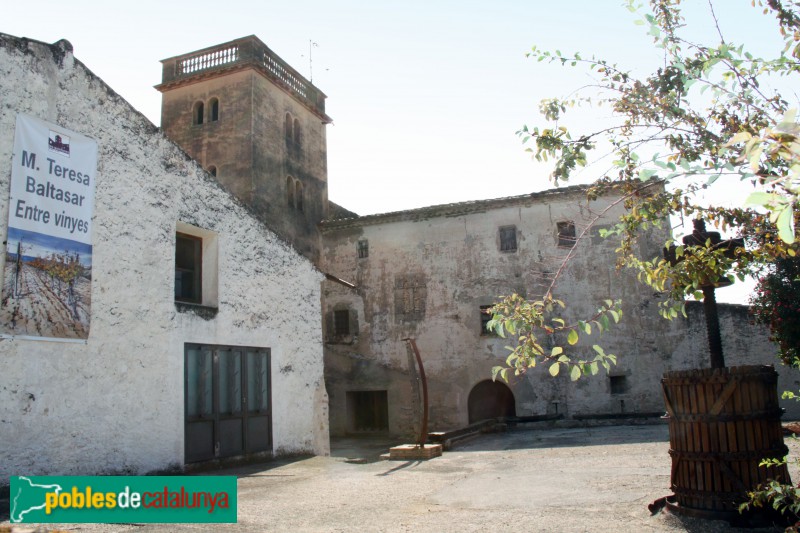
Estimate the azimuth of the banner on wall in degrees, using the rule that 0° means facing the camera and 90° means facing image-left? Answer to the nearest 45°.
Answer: approximately 315°
